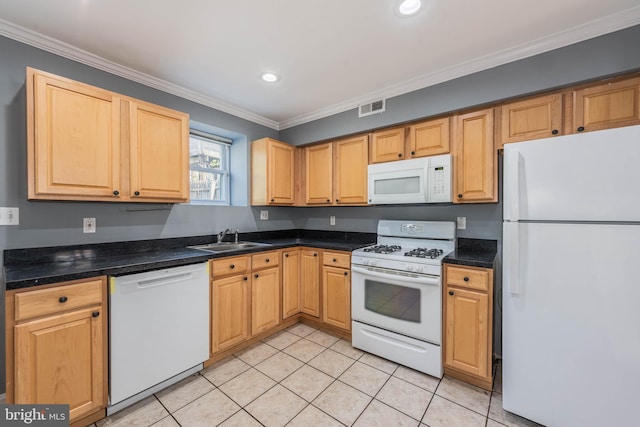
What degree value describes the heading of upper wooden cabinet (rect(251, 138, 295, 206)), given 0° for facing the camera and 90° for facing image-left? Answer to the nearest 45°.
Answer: approximately 315°

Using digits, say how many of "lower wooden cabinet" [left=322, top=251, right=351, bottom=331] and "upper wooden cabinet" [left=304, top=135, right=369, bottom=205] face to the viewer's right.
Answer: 0

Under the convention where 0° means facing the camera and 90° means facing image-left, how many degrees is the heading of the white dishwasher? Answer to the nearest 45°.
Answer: approximately 315°
